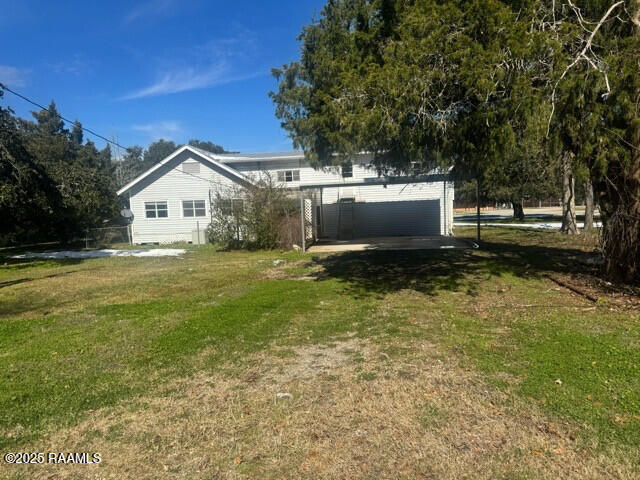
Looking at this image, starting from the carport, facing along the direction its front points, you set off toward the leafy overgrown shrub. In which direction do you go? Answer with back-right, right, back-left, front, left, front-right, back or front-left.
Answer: front-right

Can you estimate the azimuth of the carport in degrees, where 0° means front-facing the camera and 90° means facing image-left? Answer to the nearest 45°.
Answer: approximately 0°
